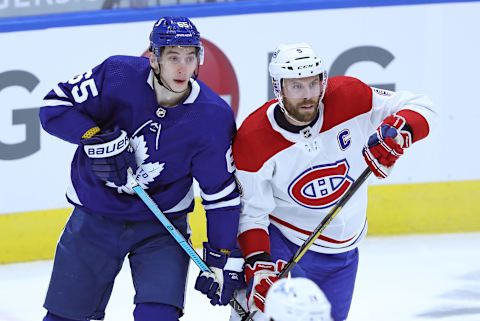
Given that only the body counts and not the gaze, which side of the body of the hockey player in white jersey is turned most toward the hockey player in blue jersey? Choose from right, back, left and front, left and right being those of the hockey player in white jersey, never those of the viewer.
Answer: right

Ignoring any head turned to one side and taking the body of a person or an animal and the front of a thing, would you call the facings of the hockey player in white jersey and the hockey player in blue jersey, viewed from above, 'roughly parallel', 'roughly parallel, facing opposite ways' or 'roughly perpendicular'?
roughly parallel

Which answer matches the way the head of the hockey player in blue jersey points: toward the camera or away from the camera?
toward the camera

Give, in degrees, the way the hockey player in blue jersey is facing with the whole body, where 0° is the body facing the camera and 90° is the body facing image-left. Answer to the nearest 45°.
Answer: approximately 0°

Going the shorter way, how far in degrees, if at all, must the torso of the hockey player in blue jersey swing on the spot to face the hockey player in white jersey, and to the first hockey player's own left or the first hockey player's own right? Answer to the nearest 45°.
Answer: approximately 90° to the first hockey player's own left

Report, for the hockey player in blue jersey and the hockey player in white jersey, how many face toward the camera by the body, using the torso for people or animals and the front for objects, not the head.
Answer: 2

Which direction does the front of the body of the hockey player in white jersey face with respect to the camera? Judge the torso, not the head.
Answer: toward the camera
